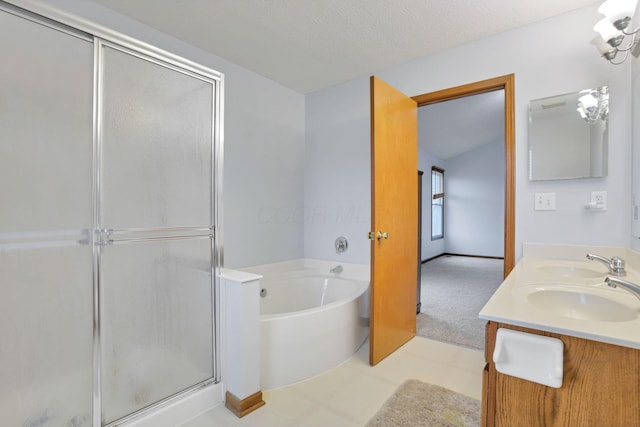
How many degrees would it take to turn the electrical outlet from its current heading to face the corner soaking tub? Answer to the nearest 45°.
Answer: approximately 45° to its right

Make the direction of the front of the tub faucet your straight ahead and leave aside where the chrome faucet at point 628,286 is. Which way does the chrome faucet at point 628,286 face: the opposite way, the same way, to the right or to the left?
to the right

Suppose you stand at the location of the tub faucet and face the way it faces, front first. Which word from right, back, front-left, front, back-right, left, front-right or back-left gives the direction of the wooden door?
left

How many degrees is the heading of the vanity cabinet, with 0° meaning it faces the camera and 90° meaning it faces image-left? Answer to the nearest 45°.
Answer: approximately 90°

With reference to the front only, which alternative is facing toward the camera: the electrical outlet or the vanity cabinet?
the electrical outlet

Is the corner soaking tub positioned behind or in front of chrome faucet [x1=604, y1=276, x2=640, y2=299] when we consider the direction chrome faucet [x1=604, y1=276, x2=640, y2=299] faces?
in front

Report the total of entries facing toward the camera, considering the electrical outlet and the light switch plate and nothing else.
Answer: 2

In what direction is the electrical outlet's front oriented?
toward the camera

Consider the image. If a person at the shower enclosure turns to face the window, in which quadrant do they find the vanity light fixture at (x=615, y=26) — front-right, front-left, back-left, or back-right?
front-right

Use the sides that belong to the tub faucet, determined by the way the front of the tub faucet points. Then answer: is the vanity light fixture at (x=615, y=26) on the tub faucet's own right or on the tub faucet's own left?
on the tub faucet's own left

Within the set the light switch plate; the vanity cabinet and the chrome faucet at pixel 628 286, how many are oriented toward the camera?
1

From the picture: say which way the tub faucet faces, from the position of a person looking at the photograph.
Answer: facing the viewer and to the left of the viewer

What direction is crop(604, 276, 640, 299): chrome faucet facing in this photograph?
to the viewer's left

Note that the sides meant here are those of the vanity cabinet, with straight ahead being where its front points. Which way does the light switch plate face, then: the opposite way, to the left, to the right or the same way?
to the left

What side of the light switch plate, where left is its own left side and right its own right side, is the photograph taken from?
front

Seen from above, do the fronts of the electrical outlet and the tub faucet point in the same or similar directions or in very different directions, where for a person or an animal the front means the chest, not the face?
same or similar directions

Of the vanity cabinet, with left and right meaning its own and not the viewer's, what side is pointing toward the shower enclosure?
front

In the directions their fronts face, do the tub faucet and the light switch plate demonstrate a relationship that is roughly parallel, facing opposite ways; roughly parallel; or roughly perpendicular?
roughly parallel
